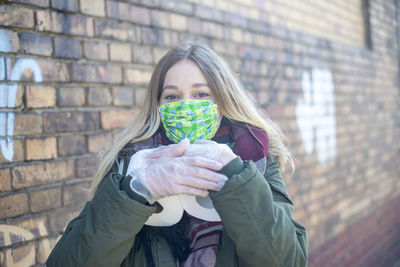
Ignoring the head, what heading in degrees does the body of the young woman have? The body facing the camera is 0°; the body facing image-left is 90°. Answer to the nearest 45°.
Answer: approximately 0°
